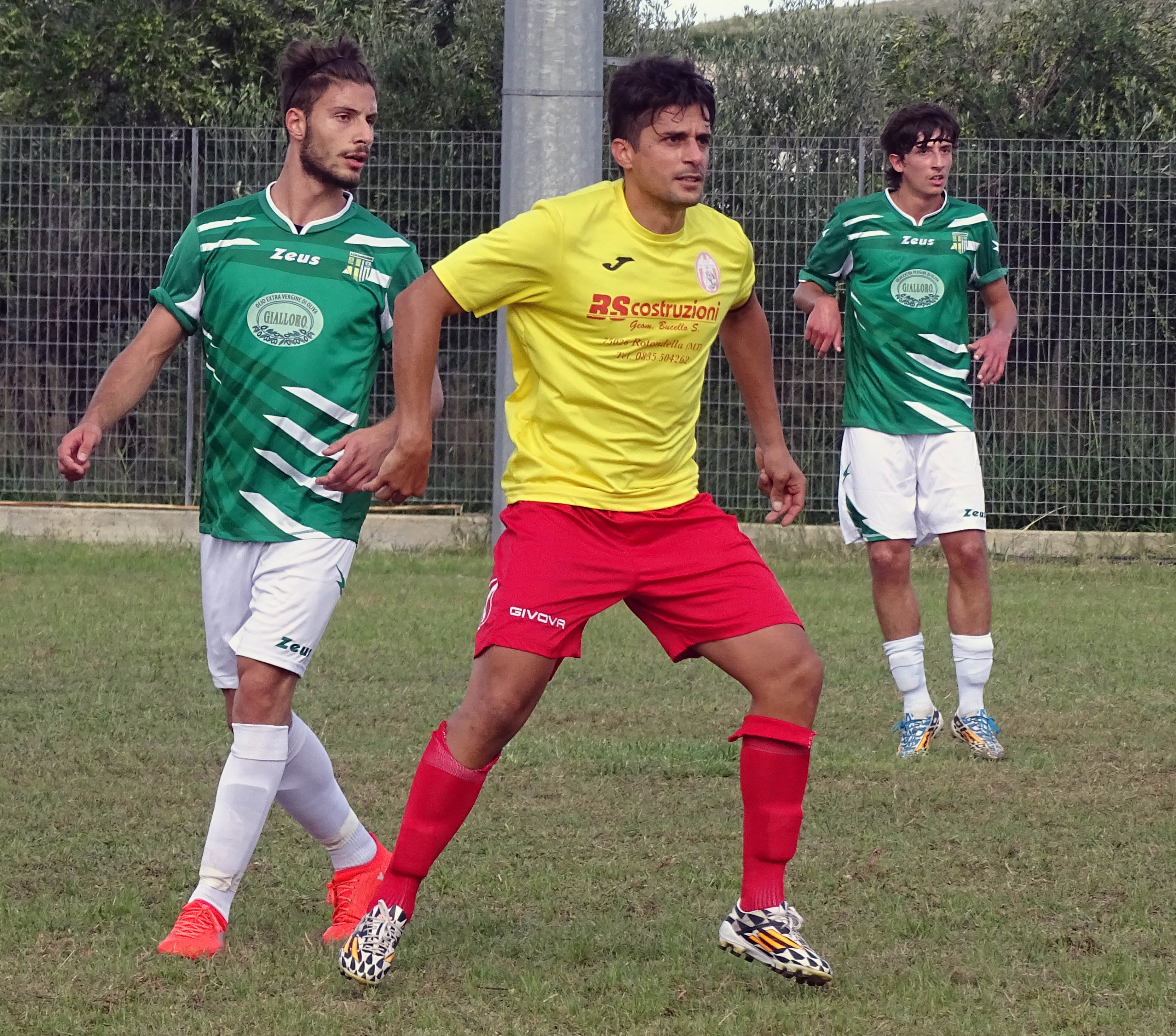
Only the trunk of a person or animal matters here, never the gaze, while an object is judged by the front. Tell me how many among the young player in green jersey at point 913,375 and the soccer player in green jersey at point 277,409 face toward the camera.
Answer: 2

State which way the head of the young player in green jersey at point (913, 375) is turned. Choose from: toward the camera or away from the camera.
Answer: toward the camera

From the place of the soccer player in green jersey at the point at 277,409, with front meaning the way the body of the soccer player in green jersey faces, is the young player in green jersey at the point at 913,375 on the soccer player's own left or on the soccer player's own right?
on the soccer player's own left

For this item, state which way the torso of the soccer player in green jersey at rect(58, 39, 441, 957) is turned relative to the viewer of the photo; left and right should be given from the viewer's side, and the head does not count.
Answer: facing the viewer

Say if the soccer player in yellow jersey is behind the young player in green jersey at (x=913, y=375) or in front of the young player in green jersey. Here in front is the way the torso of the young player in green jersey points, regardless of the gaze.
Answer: in front

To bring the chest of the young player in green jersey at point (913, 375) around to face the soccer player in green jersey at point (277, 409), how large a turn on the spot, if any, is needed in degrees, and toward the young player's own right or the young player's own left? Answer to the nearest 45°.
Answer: approximately 45° to the young player's own right

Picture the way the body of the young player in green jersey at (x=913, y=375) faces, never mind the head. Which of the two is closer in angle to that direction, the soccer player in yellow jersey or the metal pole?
the soccer player in yellow jersey

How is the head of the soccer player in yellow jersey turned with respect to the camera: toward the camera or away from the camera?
toward the camera

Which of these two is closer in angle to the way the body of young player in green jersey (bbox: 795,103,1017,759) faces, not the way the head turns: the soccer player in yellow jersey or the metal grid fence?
the soccer player in yellow jersey

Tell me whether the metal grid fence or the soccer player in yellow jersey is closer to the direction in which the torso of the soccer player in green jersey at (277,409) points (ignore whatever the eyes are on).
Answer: the soccer player in yellow jersey

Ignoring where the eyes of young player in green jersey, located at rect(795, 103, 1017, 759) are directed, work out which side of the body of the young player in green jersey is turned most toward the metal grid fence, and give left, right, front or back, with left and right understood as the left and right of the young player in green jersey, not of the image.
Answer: back
